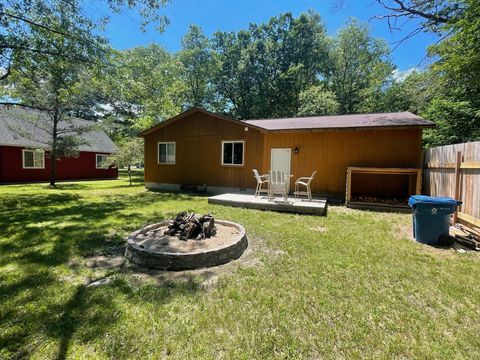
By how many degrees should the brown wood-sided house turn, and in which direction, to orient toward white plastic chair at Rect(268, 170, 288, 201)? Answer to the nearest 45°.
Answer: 0° — it already faces it

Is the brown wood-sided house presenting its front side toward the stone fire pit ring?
yes

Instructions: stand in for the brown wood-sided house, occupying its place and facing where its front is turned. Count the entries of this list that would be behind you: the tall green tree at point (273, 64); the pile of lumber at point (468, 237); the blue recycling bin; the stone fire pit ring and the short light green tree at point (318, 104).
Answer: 2

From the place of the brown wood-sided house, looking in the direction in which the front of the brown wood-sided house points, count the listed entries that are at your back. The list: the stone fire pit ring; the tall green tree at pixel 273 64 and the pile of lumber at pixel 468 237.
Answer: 1

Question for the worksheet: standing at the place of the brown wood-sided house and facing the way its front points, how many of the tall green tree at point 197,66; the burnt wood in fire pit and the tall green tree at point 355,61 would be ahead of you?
1

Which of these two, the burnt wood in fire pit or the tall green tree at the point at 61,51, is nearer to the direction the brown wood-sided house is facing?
the burnt wood in fire pit

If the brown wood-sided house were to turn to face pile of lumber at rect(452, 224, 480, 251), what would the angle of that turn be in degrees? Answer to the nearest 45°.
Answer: approximately 45° to its left

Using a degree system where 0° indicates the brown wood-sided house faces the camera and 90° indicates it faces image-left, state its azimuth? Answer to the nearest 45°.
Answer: approximately 0°

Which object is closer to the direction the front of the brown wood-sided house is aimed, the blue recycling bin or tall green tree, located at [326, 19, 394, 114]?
the blue recycling bin

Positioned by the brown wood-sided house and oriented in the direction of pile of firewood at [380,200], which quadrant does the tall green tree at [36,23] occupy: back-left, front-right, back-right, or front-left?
back-right

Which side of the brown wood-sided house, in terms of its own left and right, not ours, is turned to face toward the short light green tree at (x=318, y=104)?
back

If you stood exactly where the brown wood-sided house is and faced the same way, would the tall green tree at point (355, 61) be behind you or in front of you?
behind

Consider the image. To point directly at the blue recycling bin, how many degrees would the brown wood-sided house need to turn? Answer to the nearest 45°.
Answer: approximately 45° to its left

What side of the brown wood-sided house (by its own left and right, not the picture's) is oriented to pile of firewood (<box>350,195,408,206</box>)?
left
